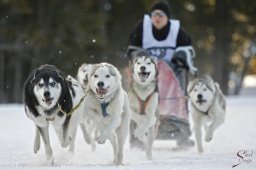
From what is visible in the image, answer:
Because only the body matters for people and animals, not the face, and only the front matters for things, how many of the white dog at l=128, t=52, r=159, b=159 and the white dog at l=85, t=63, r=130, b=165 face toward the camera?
2

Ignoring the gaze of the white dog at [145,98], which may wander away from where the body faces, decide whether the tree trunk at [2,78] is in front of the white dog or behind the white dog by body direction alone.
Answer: behind

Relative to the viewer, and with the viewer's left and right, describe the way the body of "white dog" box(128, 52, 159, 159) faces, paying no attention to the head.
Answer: facing the viewer

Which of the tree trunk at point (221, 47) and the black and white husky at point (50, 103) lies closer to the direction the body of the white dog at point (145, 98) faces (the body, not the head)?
the black and white husky

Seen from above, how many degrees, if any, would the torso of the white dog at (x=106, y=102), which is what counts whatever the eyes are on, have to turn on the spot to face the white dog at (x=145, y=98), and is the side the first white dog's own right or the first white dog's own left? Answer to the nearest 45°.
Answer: approximately 135° to the first white dog's own left

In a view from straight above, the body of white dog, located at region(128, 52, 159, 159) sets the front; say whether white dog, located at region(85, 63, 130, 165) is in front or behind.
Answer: in front

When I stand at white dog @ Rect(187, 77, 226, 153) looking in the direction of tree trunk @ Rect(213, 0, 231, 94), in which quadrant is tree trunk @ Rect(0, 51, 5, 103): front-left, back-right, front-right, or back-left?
front-left

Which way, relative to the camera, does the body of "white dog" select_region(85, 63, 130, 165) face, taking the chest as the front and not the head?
toward the camera

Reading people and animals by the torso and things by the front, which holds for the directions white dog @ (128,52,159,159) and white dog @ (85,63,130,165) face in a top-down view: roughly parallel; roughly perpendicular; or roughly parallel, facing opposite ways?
roughly parallel
